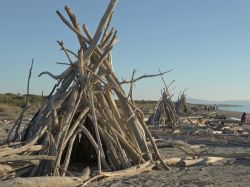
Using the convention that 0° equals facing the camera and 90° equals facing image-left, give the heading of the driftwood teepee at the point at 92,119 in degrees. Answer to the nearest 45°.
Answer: approximately 0°

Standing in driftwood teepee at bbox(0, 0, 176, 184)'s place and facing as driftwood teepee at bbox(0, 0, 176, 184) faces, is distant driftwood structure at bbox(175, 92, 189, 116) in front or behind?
behind

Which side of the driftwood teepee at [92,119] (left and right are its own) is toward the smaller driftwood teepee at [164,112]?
back
